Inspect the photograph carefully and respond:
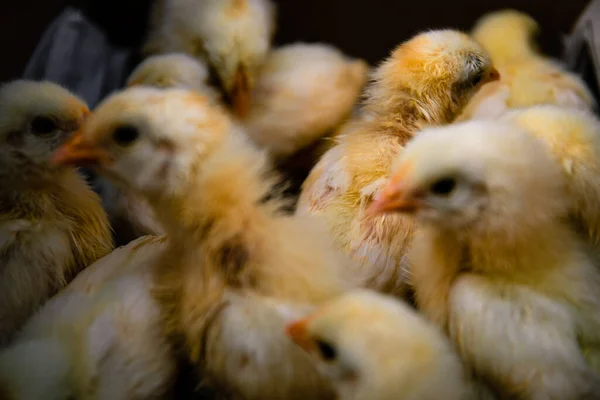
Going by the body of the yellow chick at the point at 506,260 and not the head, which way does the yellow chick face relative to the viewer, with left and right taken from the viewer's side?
facing to the left of the viewer

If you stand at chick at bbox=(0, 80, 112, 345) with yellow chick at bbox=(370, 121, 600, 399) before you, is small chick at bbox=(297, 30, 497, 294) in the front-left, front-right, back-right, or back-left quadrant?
front-left

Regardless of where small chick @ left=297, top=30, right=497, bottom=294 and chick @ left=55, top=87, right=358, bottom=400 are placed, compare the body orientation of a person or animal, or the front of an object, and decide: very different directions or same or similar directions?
very different directions

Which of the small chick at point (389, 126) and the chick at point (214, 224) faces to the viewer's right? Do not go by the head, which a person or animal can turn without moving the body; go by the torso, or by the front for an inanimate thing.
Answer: the small chick

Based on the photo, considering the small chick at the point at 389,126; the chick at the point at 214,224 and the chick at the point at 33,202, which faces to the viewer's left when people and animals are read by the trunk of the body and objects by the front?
the chick at the point at 214,224

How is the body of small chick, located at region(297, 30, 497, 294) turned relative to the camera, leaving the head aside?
to the viewer's right

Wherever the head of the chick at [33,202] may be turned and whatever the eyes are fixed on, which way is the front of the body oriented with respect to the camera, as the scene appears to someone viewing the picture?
to the viewer's right

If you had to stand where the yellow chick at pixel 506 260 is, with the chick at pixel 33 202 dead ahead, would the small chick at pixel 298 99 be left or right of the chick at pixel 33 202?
right

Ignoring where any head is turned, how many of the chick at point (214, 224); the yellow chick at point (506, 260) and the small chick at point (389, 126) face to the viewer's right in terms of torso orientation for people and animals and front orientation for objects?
1

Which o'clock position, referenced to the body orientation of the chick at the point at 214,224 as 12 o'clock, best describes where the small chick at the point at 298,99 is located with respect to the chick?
The small chick is roughly at 3 o'clock from the chick.

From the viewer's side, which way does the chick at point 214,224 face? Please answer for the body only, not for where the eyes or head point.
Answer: to the viewer's left
